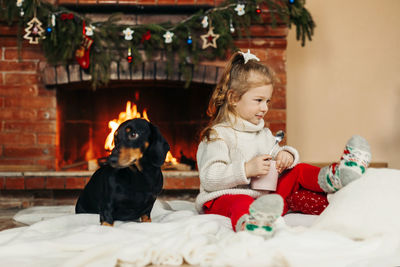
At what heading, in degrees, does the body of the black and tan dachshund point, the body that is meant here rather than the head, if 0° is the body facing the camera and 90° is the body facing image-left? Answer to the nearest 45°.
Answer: approximately 315°

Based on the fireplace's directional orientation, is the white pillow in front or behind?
in front

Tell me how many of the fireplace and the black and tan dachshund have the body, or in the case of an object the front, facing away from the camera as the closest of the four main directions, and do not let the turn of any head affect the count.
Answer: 0

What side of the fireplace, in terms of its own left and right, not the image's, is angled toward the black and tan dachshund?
front

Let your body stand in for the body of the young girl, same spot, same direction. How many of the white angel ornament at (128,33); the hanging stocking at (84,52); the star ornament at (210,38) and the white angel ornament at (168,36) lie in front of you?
0

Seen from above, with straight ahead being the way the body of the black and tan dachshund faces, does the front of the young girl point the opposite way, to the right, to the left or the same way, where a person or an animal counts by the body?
the same way

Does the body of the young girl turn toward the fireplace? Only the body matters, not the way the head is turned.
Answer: no

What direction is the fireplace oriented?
toward the camera

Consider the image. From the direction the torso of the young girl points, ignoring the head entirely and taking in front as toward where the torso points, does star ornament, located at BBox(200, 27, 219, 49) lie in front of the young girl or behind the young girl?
behind

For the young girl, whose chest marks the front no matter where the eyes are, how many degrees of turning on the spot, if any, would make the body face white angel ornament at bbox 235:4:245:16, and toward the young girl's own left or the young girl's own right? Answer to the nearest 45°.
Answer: approximately 135° to the young girl's own left

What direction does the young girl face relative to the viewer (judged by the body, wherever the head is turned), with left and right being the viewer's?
facing the viewer and to the right of the viewer

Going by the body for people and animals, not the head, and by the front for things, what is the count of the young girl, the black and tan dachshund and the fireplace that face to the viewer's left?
0

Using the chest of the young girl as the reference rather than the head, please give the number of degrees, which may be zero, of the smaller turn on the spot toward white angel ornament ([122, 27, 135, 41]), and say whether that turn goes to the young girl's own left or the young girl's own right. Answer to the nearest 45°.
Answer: approximately 180°

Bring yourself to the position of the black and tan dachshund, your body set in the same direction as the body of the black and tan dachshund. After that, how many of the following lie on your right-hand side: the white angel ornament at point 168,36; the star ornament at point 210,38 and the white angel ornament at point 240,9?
0
